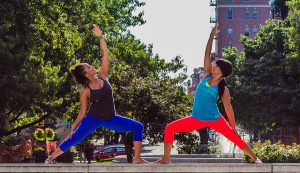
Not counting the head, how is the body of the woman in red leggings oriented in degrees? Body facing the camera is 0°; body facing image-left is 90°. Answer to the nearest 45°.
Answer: approximately 45°

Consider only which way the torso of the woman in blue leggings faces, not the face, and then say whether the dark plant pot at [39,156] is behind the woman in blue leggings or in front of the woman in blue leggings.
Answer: behind

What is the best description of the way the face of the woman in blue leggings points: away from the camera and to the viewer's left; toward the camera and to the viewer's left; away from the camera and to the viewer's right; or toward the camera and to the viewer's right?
toward the camera and to the viewer's right

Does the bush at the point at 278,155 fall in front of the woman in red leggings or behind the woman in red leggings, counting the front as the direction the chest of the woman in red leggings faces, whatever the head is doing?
behind

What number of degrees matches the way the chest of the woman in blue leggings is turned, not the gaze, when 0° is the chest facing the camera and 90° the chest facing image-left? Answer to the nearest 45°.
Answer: approximately 315°

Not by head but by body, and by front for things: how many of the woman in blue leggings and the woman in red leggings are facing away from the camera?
0

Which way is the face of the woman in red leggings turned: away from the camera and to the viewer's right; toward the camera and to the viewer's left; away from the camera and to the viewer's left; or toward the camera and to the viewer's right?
toward the camera and to the viewer's left
